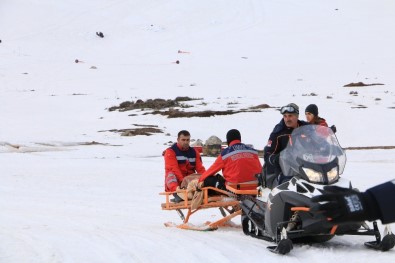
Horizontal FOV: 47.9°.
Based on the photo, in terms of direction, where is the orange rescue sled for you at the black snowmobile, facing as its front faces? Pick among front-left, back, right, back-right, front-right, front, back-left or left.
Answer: back

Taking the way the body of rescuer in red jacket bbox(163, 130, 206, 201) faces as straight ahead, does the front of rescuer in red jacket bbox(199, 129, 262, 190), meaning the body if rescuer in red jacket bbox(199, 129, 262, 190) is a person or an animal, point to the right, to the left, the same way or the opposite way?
the opposite way

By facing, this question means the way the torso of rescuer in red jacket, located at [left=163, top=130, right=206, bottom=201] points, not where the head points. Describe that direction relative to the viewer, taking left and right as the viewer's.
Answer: facing the viewer and to the right of the viewer

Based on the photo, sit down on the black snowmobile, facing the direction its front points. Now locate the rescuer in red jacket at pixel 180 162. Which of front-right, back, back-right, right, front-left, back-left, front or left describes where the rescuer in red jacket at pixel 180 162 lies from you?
back

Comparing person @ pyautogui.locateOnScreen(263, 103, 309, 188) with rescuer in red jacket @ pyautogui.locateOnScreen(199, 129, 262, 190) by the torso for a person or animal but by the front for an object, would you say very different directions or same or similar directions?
very different directions

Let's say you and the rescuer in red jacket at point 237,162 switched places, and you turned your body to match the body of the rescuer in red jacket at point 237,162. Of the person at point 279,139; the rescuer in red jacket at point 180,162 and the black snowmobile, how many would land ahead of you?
1

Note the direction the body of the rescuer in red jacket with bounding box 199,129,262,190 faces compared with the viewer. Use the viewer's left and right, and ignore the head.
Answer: facing away from the viewer and to the left of the viewer

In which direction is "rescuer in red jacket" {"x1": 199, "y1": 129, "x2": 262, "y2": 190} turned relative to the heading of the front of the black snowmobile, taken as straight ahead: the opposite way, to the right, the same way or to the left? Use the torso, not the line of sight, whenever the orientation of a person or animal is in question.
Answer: the opposite way

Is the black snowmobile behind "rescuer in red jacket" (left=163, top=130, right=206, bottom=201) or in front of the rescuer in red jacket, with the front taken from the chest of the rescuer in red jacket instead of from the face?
in front

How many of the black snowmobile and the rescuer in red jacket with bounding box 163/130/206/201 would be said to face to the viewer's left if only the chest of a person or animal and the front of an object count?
0

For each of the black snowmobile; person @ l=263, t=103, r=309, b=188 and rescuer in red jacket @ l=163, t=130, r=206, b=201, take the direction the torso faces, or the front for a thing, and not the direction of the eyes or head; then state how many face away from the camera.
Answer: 0
